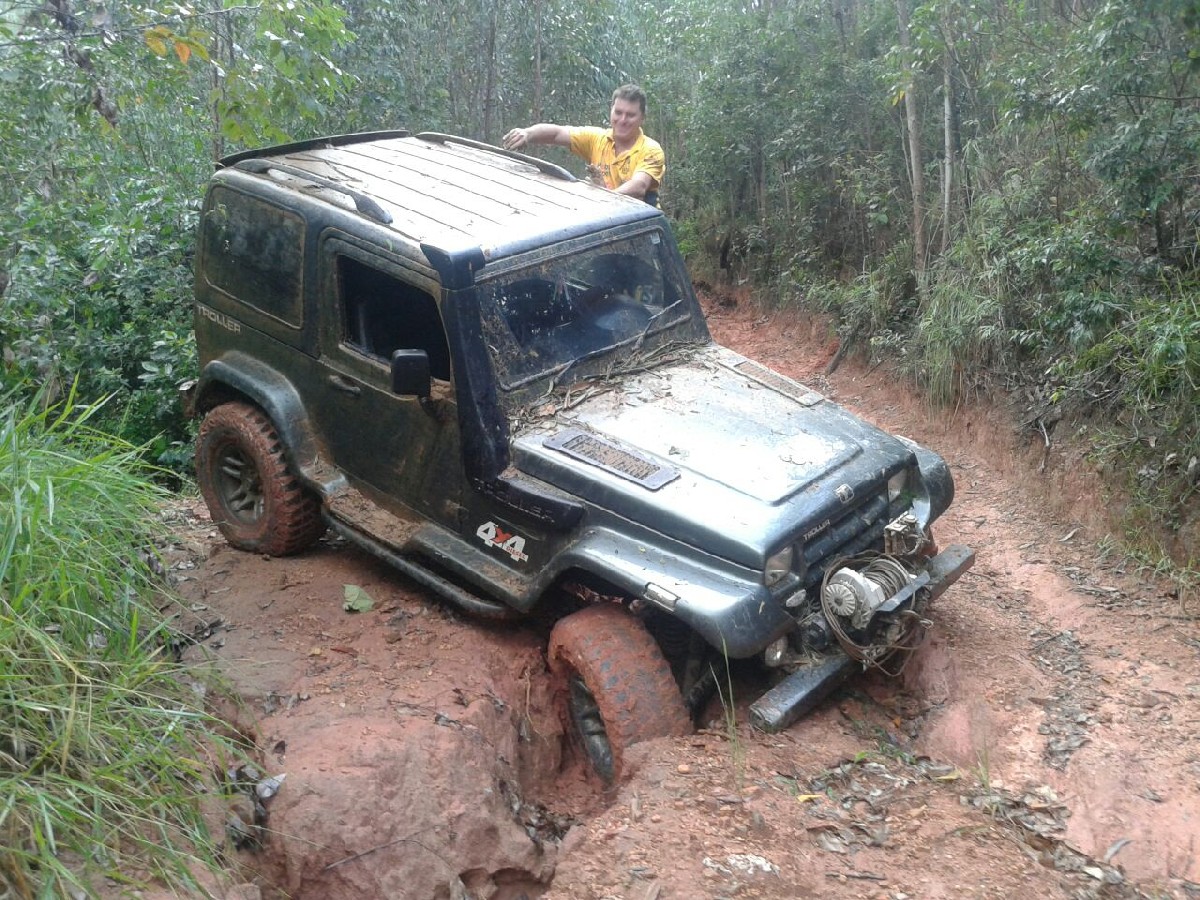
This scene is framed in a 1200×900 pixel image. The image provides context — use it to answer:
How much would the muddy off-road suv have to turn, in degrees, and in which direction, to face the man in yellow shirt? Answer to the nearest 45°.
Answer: approximately 135° to its left

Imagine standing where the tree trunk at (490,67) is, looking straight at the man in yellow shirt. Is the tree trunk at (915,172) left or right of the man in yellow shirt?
left

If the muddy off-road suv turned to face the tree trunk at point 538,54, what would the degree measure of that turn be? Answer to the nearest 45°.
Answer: approximately 135° to its left

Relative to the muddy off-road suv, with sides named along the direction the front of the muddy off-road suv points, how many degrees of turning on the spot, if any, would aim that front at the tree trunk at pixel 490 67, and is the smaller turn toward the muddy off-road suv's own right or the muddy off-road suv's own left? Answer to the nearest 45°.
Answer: approximately 135° to the muddy off-road suv's own left

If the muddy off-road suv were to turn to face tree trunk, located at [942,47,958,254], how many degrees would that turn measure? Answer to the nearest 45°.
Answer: approximately 90° to its left

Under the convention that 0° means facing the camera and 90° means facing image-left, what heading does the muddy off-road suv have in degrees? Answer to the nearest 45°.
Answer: approximately 315°

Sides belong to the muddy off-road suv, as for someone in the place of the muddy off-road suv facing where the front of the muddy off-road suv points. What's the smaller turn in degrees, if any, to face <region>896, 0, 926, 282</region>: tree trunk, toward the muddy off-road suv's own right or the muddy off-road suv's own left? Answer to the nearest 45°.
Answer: approximately 90° to the muddy off-road suv's own left
